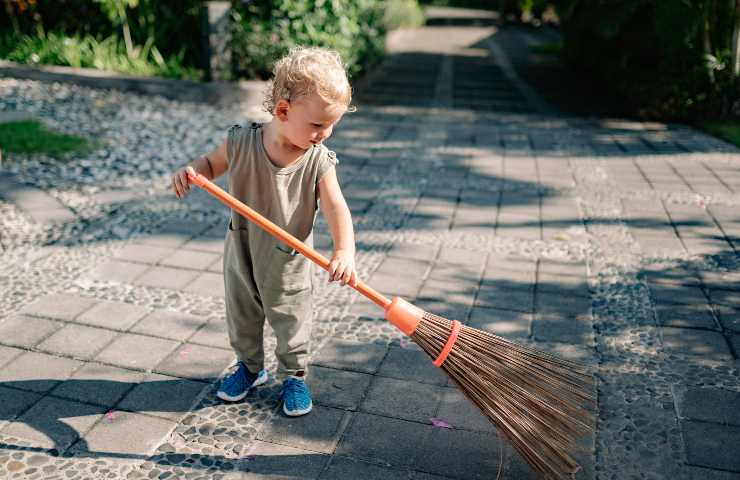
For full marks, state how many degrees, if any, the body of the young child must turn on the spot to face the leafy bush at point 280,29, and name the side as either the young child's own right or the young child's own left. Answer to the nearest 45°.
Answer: approximately 180°

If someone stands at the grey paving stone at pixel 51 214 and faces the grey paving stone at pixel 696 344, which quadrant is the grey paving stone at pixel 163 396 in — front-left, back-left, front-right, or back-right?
front-right

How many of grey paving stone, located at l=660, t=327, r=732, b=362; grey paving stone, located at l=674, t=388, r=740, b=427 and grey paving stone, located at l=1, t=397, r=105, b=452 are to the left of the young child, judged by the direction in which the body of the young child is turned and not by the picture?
2

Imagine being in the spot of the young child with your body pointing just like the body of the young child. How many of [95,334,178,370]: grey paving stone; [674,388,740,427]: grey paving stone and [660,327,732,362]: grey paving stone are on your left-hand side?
2

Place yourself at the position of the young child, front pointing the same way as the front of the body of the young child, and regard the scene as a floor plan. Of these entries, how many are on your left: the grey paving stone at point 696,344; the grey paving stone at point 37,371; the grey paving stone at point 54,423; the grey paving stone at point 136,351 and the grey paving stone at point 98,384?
1

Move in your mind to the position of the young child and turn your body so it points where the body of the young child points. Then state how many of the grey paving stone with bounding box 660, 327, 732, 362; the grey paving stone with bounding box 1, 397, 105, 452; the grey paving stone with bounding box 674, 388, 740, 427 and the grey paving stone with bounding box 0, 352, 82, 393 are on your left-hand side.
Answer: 2

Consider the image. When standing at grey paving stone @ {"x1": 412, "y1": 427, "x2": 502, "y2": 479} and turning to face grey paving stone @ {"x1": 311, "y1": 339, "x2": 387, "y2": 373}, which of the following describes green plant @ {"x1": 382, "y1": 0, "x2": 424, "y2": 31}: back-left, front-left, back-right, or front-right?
front-right

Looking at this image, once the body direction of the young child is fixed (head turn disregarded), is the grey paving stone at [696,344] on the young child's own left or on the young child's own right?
on the young child's own left

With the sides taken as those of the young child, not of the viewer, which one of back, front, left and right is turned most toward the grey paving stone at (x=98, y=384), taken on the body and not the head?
right

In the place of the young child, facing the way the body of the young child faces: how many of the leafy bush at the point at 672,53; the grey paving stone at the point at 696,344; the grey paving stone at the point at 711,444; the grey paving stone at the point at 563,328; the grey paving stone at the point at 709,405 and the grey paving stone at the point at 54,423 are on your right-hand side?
1

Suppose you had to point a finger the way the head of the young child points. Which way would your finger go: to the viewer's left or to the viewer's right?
to the viewer's right

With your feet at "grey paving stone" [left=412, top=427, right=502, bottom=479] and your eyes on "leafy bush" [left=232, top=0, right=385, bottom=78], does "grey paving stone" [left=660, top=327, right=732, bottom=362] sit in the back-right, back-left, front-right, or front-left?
front-right
